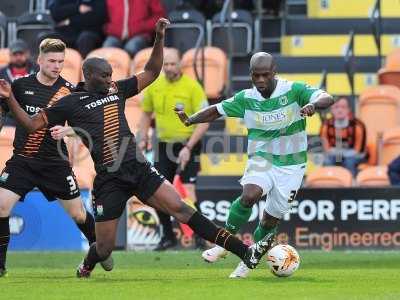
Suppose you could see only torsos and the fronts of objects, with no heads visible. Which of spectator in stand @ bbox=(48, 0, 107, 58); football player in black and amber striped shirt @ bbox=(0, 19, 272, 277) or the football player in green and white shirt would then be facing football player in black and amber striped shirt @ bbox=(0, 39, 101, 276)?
the spectator in stand

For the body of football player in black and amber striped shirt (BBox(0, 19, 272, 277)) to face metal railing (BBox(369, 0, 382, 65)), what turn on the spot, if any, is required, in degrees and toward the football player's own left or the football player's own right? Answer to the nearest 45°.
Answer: approximately 90° to the football player's own left

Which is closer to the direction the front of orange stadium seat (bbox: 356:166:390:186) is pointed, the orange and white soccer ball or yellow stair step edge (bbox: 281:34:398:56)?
the orange and white soccer ball

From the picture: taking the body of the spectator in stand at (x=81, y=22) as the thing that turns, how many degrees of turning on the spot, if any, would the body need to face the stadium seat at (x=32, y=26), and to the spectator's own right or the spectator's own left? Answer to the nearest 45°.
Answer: approximately 135° to the spectator's own right

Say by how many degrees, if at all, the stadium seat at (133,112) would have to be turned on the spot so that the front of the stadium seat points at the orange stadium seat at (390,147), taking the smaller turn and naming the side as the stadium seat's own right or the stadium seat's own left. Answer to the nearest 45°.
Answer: approximately 90° to the stadium seat's own left

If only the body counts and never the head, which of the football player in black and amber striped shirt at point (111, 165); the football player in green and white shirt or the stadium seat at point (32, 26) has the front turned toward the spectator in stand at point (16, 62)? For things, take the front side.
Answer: the stadium seat

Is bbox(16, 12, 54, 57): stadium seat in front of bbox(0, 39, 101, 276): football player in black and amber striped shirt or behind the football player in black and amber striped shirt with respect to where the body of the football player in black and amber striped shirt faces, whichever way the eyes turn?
behind

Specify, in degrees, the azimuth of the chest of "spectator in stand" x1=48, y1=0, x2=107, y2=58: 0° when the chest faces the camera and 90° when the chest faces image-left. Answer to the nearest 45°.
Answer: approximately 0°
